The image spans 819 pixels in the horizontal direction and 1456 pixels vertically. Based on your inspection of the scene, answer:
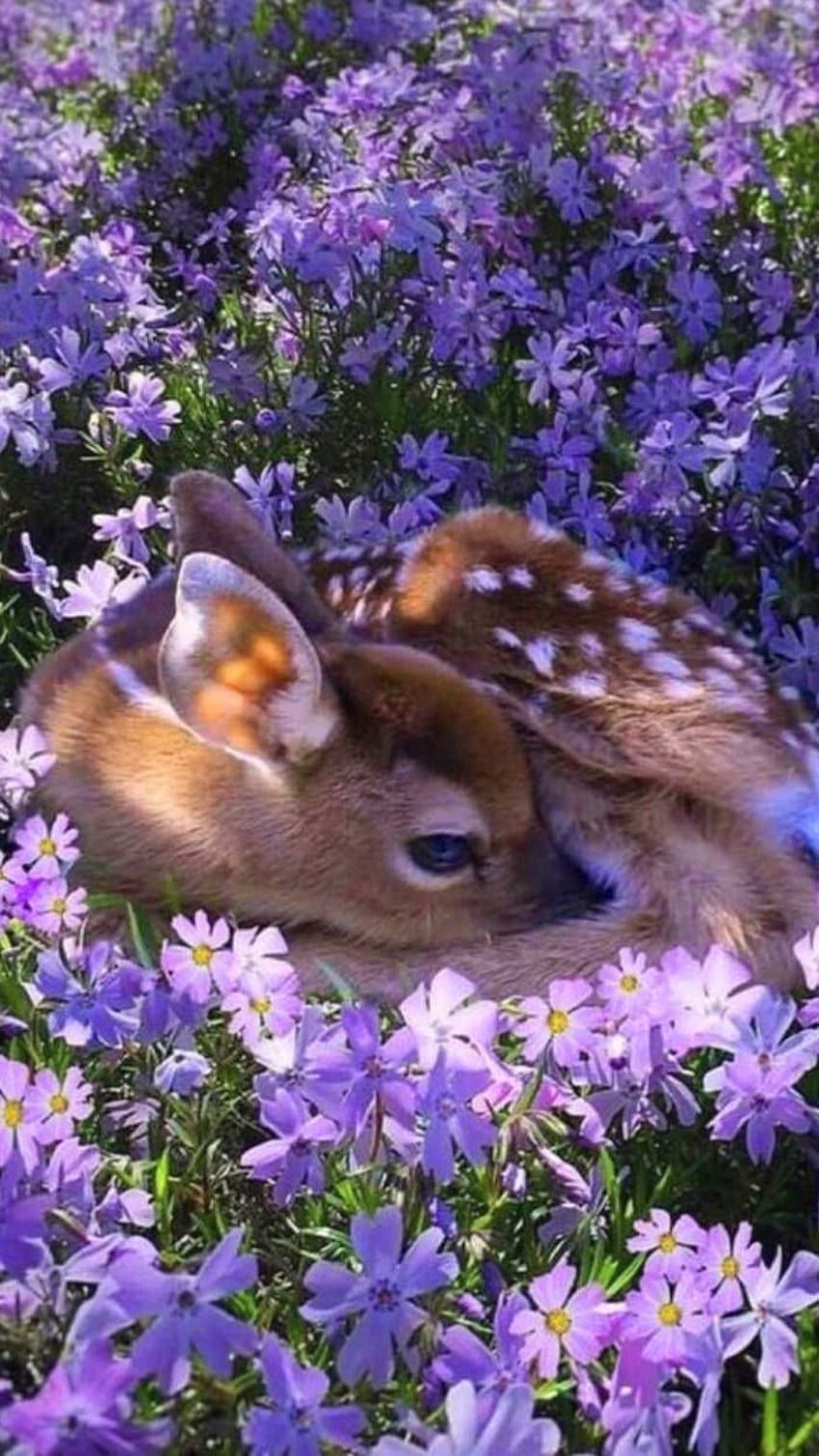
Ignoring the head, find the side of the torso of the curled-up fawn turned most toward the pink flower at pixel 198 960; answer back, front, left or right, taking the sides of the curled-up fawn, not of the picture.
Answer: left

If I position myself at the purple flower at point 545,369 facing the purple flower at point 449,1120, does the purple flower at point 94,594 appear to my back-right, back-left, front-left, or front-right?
front-right

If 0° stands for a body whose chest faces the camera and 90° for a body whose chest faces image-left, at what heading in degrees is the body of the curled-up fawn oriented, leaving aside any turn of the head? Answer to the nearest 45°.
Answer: approximately 90°

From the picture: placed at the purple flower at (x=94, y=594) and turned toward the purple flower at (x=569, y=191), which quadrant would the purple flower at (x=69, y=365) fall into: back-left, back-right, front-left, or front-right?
front-left

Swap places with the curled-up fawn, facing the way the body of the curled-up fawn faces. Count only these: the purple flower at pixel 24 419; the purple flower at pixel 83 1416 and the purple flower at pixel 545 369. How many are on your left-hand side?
1

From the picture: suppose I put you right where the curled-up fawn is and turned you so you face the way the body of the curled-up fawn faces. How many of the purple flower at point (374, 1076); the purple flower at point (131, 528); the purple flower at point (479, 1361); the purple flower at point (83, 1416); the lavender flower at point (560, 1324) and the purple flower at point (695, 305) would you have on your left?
4

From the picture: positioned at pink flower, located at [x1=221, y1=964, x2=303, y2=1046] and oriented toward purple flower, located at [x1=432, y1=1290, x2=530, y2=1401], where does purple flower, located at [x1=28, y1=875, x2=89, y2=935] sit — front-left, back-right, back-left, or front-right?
back-right

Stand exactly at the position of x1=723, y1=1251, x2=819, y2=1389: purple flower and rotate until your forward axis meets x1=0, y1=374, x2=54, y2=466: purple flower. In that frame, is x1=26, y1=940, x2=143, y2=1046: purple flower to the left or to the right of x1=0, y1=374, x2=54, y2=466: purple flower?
left

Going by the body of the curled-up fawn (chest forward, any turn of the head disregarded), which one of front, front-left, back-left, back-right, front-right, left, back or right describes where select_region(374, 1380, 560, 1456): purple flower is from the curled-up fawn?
left

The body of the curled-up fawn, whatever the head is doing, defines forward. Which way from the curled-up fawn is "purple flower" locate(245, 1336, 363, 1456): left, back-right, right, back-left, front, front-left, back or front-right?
left

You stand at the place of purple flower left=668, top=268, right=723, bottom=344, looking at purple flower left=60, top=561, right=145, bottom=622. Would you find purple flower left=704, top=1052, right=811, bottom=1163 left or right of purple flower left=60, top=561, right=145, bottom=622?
left

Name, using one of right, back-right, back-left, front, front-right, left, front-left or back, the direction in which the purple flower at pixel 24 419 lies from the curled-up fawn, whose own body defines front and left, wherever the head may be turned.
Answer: front-right

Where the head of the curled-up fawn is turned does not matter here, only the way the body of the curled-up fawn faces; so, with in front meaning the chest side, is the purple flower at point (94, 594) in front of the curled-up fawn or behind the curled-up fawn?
in front

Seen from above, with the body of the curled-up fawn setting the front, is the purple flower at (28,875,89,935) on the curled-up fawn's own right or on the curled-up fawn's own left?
on the curled-up fawn's own left

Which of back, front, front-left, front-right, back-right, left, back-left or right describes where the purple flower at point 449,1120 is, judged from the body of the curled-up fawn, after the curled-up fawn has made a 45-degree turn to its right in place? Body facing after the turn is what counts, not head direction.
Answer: back-left

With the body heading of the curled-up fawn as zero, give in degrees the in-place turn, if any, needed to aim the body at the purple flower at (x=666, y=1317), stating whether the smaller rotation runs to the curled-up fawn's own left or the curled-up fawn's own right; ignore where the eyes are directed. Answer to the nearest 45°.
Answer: approximately 90° to the curled-up fawn's own left

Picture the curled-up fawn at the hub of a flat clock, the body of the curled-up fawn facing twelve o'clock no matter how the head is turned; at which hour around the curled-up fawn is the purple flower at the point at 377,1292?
The purple flower is roughly at 9 o'clock from the curled-up fawn.

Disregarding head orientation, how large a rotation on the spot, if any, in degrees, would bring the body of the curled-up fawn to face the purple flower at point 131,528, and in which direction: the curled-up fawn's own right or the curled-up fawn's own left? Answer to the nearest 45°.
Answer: approximately 45° to the curled-up fawn's own right

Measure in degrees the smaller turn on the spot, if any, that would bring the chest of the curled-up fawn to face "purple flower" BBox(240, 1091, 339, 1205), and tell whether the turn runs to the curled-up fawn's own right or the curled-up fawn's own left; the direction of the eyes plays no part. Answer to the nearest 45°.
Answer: approximately 90° to the curled-up fawn's own left
